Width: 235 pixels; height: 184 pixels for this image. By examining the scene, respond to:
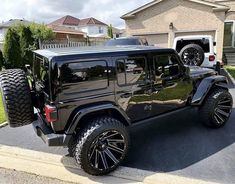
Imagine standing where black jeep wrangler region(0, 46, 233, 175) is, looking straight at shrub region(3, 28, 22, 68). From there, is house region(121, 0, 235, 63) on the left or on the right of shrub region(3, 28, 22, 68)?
right

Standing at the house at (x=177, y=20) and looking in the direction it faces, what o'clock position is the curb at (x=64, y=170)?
The curb is roughly at 12 o'clock from the house.

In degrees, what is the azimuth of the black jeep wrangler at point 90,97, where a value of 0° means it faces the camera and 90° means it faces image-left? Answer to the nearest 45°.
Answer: approximately 225°

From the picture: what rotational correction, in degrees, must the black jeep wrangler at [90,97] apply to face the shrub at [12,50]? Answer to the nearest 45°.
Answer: approximately 90° to its left

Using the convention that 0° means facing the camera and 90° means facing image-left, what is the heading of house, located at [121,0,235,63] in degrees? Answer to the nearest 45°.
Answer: approximately 0°

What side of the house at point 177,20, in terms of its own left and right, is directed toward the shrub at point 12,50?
right

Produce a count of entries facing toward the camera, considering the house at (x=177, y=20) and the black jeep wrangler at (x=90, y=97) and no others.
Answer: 1

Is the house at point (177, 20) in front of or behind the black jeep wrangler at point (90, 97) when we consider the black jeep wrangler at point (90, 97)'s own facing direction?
in front
